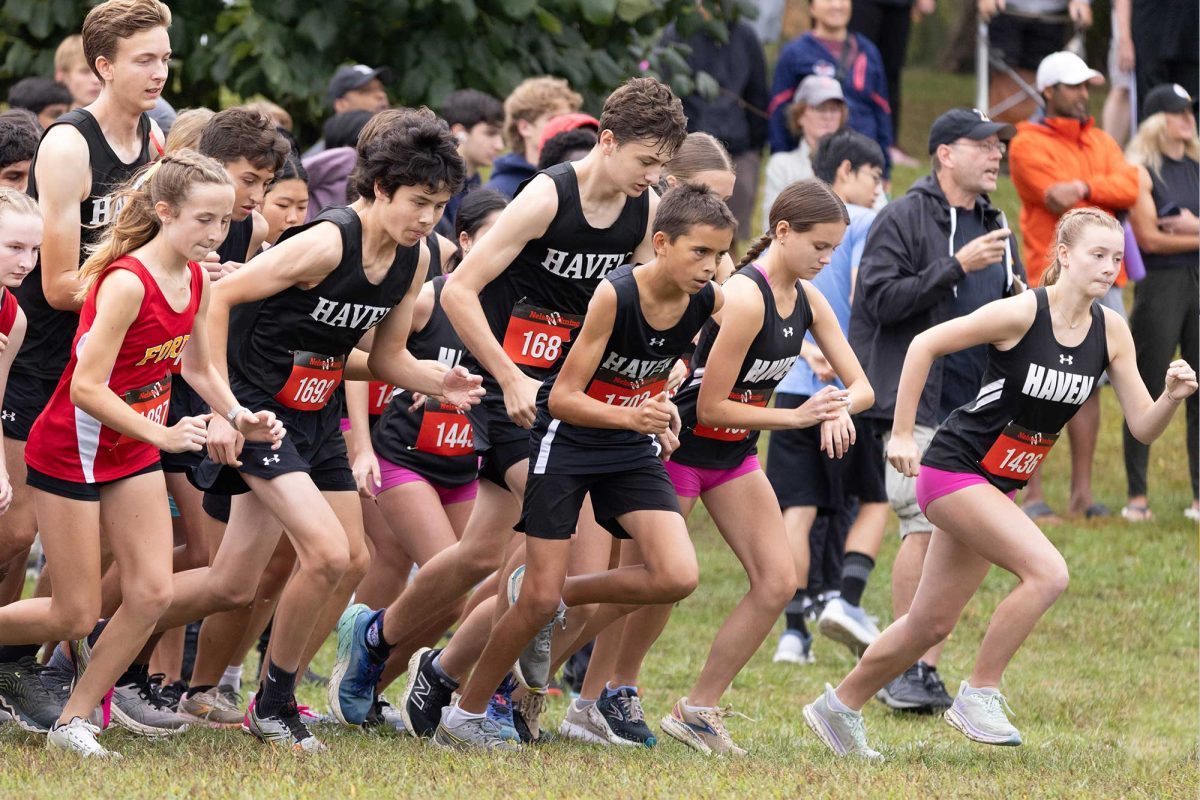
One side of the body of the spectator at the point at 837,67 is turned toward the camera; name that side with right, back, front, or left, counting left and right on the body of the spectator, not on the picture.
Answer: front

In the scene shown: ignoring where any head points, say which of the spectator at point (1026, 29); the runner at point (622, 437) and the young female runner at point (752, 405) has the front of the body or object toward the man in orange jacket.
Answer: the spectator

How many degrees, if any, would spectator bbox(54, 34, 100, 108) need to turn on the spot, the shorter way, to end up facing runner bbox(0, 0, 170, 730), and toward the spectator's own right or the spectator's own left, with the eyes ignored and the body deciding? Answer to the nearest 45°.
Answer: approximately 45° to the spectator's own right

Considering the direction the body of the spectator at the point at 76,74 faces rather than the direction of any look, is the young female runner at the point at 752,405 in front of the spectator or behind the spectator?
in front

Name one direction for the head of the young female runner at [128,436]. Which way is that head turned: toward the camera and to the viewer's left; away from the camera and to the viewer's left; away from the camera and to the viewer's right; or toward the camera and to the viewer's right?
toward the camera and to the viewer's right

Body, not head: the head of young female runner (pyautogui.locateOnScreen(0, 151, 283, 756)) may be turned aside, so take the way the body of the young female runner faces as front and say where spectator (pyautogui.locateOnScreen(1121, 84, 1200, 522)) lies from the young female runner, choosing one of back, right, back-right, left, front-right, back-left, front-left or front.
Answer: left

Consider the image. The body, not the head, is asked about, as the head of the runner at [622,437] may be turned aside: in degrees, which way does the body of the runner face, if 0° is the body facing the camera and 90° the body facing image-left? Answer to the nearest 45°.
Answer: approximately 315°

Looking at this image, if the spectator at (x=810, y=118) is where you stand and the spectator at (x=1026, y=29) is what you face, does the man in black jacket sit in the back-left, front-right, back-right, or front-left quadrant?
back-right

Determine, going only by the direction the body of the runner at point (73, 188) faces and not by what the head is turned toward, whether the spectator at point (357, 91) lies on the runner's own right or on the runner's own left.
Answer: on the runner's own left

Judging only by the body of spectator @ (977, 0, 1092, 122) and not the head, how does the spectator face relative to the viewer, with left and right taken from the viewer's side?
facing the viewer

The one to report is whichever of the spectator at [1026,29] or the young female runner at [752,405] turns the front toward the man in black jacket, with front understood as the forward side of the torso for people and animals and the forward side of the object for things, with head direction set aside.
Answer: the spectator

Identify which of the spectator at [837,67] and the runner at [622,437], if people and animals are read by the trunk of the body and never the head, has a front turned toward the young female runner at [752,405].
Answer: the spectator

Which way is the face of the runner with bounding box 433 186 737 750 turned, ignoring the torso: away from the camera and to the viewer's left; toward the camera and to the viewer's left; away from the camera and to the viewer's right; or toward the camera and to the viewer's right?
toward the camera and to the viewer's right
